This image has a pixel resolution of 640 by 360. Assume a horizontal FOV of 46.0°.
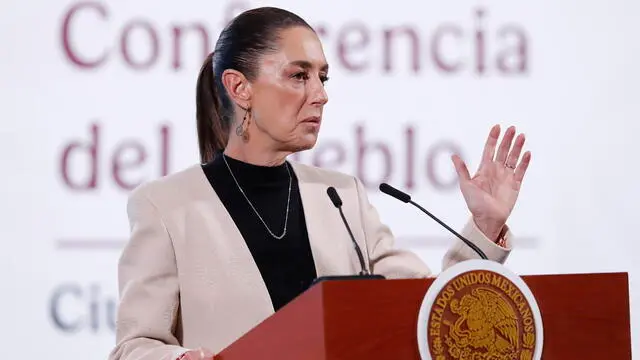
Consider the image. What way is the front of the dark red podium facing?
toward the camera

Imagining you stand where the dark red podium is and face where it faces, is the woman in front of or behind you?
behind

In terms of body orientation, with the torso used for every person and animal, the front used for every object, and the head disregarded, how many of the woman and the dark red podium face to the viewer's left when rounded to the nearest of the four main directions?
0
